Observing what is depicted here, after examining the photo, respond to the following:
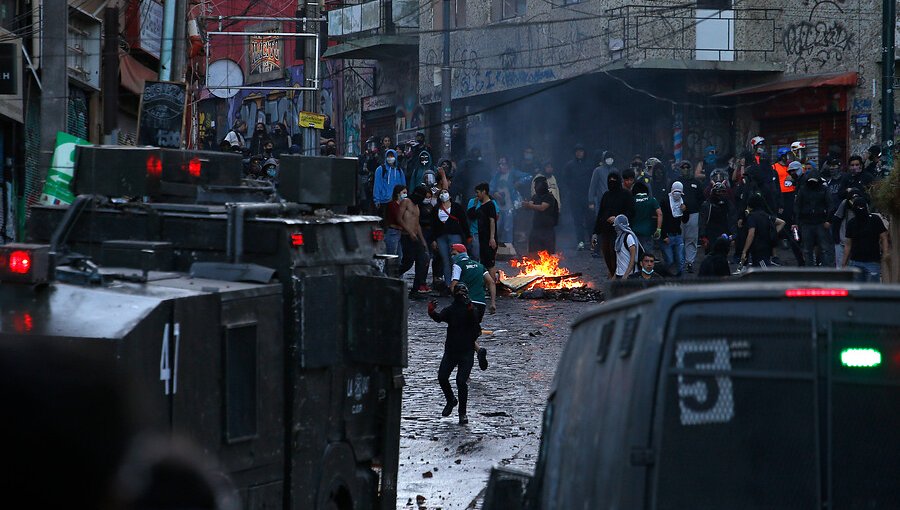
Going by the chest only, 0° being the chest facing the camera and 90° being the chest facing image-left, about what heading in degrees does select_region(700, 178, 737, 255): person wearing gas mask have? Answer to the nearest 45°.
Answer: approximately 0°

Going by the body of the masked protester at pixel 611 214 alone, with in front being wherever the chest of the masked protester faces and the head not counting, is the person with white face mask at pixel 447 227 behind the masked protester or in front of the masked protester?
in front

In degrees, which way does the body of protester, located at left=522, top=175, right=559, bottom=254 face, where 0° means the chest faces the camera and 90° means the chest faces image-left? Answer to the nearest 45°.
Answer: approximately 45°

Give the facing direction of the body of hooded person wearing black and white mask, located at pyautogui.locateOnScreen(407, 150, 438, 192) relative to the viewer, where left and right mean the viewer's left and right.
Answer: facing the viewer

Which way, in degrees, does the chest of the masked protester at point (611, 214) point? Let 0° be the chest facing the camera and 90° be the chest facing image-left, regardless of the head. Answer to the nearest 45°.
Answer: approximately 45°

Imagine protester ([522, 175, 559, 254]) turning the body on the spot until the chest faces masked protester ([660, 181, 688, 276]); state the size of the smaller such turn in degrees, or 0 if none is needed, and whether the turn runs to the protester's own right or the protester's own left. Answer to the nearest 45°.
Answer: approximately 90° to the protester's own left

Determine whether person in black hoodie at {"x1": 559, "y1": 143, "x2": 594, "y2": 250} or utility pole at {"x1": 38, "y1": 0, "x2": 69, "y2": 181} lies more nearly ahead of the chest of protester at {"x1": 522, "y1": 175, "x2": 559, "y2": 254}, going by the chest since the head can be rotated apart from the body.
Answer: the utility pole

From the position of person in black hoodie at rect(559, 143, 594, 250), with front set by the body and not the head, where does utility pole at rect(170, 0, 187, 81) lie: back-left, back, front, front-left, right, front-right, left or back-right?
front-right

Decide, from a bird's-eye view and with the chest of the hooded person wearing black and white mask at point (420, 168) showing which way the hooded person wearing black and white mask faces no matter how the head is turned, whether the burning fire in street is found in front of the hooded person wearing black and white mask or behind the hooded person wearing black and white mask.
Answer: in front
